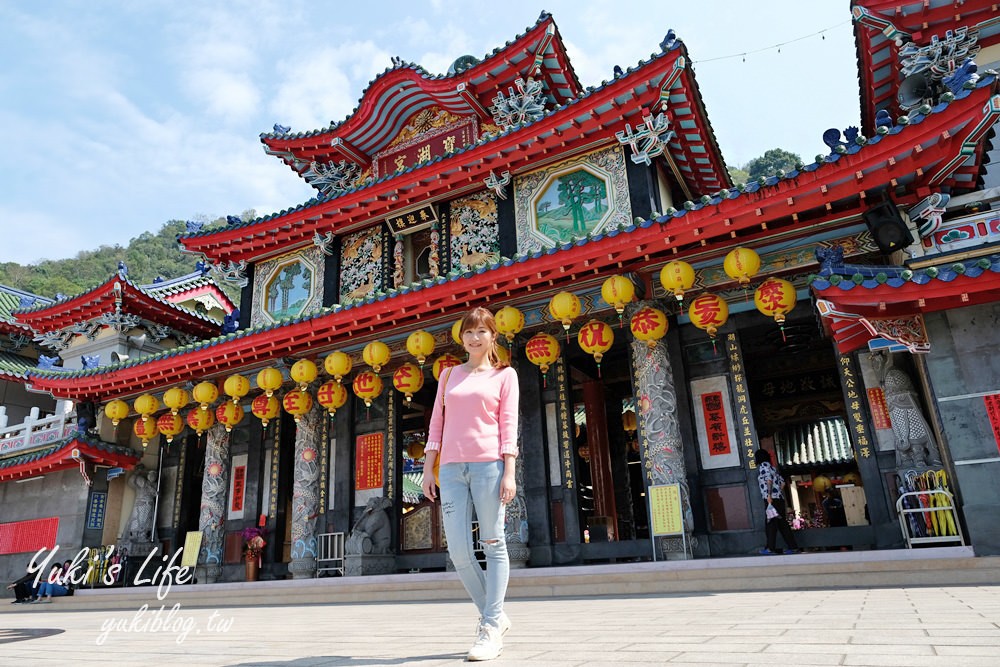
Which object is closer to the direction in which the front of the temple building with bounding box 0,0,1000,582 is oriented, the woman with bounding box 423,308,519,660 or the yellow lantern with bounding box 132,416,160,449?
the woman

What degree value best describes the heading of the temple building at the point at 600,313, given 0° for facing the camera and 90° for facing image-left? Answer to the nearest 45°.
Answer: approximately 45°

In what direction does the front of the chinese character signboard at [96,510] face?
toward the camera

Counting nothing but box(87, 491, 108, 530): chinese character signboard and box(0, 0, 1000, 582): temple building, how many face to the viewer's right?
0

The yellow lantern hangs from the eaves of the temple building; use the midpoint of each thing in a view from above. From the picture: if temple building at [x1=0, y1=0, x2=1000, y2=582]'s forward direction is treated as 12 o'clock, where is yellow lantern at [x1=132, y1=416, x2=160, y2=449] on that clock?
The yellow lantern is roughly at 2 o'clock from the temple building.

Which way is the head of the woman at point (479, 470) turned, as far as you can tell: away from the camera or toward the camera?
toward the camera

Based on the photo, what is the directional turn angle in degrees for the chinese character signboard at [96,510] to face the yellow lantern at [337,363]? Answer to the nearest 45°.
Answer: approximately 45° to its left
